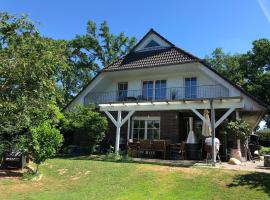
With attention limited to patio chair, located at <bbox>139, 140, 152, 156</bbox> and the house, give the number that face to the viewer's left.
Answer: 0

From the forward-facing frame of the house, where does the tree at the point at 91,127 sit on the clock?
The tree is roughly at 2 o'clock from the house.

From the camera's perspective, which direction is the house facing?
toward the camera
